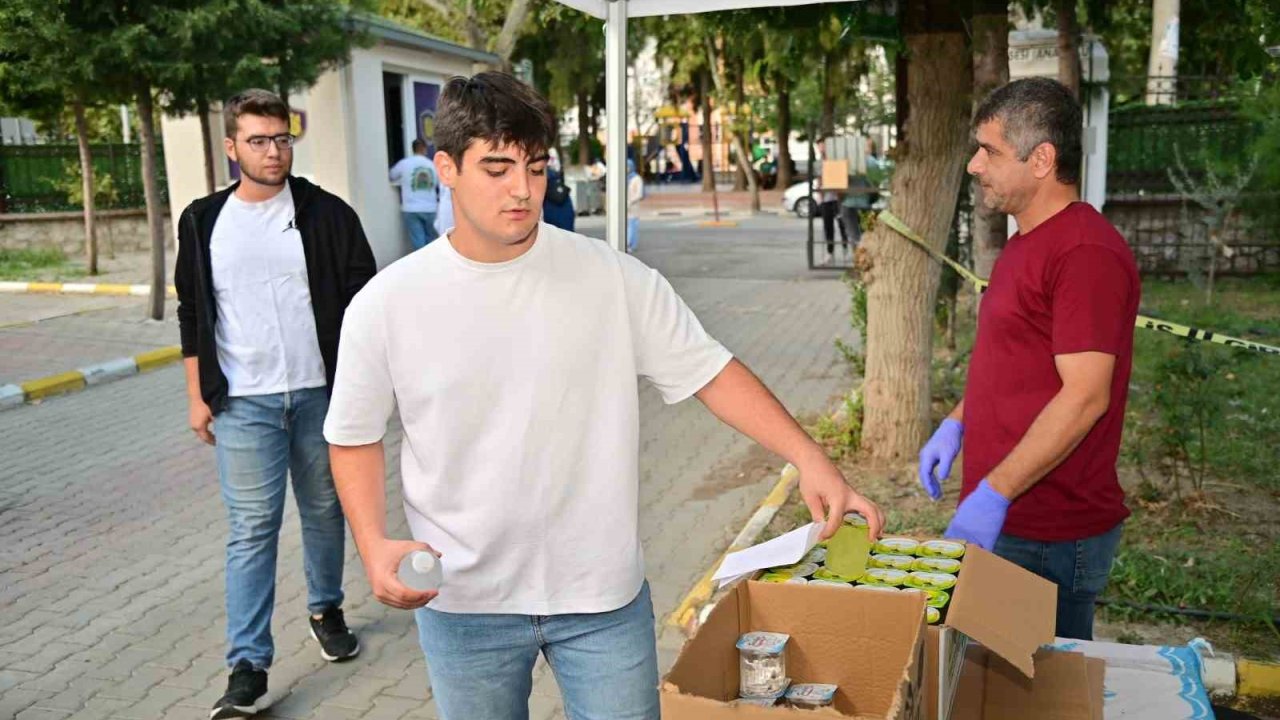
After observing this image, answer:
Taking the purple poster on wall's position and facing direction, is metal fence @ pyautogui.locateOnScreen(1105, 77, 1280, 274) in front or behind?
in front

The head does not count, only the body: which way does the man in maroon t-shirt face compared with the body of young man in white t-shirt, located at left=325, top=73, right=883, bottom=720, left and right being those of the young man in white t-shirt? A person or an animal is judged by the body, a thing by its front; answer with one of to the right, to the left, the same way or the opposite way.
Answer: to the right

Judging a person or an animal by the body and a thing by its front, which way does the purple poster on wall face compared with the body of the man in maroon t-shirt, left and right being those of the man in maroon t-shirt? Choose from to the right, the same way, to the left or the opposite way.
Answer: the opposite way

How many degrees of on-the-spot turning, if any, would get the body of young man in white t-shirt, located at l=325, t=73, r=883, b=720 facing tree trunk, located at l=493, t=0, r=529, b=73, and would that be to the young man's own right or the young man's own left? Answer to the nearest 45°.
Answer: approximately 180°

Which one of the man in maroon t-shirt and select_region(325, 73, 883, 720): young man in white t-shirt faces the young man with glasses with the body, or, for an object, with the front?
the man in maroon t-shirt

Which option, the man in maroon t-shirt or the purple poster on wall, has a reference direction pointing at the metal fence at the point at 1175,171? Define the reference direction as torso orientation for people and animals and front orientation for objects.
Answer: the purple poster on wall

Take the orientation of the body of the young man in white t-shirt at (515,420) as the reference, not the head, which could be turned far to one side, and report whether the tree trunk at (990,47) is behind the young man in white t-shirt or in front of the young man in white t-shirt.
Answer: behind

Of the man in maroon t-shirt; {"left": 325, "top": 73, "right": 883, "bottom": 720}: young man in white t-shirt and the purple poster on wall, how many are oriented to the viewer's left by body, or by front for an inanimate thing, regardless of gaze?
1

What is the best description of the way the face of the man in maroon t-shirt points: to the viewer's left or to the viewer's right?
to the viewer's left

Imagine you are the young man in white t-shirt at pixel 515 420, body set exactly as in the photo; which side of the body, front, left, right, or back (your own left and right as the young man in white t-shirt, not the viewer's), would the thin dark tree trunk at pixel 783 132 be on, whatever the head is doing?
back

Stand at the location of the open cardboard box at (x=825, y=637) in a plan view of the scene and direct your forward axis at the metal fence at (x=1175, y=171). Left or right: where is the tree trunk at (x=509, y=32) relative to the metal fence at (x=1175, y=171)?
left

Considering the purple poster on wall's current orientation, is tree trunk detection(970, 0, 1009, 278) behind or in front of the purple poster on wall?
in front

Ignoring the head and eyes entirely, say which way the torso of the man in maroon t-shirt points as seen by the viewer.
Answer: to the viewer's left

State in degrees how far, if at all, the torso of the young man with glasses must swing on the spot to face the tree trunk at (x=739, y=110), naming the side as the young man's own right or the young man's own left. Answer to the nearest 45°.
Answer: approximately 135° to the young man's own left

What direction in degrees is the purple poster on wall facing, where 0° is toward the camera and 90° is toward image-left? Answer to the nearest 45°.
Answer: approximately 315°

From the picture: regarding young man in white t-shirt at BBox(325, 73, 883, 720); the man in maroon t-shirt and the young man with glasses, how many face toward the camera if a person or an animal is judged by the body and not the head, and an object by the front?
2

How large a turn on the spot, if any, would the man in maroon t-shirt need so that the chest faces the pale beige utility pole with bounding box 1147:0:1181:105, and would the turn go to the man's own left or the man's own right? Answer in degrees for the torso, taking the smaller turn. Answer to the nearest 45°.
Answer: approximately 90° to the man's own right
